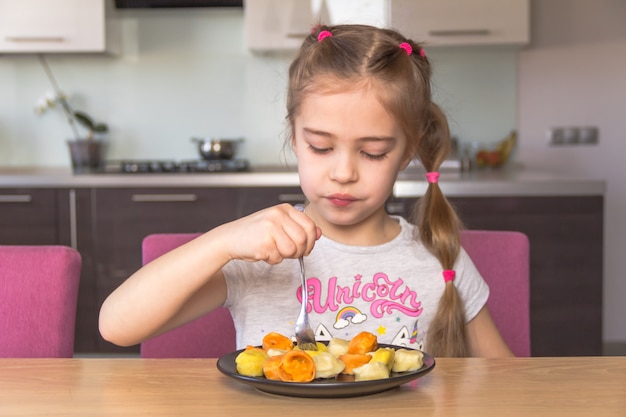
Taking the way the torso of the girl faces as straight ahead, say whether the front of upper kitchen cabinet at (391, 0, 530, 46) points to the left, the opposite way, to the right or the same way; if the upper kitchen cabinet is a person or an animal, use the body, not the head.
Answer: the same way

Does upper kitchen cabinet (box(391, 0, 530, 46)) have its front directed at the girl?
yes

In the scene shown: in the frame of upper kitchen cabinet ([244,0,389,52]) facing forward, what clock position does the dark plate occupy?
The dark plate is roughly at 12 o'clock from the upper kitchen cabinet.

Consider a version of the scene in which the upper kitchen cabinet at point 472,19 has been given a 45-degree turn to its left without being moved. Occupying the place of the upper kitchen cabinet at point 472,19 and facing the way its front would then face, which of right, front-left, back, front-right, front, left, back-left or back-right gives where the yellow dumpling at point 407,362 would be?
front-right

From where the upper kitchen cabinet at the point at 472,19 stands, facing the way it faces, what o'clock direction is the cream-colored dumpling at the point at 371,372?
The cream-colored dumpling is roughly at 12 o'clock from the upper kitchen cabinet.

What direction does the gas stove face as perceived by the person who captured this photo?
facing the viewer

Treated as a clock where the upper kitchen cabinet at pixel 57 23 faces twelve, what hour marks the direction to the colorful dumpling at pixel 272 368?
The colorful dumpling is roughly at 12 o'clock from the upper kitchen cabinet.

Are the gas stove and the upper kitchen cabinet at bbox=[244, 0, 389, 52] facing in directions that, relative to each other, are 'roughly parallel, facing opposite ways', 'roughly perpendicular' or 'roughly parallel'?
roughly parallel

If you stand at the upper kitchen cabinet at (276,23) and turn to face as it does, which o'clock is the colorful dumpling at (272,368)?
The colorful dumpling is roughly at 12 o'clock from the upper kitchen cabinet.

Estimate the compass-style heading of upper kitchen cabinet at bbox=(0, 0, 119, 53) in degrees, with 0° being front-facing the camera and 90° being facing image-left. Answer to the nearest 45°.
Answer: approximately 0°

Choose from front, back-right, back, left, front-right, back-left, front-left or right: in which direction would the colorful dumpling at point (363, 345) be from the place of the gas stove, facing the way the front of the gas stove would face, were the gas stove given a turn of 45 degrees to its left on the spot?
front-right

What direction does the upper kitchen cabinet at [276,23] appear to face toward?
toward the camera

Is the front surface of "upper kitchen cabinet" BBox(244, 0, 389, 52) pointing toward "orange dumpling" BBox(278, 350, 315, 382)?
yes

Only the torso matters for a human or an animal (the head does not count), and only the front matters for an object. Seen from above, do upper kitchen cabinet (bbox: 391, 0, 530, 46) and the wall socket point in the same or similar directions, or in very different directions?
same or similar directions

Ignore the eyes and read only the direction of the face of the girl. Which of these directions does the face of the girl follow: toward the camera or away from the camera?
toward the camera

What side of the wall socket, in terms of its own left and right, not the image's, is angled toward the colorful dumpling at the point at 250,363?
front
